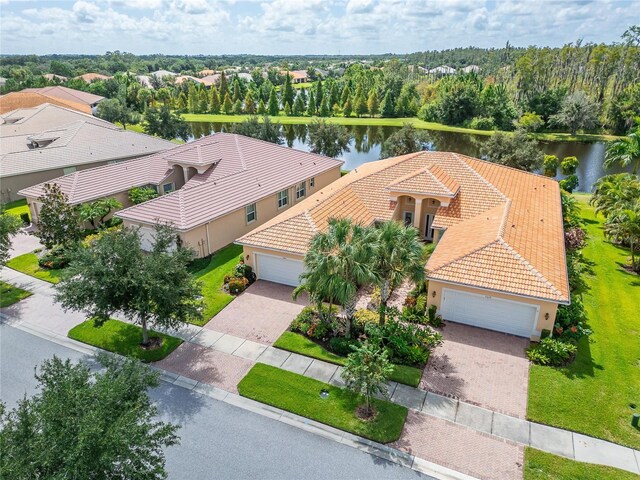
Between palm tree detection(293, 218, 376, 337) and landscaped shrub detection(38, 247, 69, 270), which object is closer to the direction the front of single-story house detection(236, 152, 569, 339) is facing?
the palm tree

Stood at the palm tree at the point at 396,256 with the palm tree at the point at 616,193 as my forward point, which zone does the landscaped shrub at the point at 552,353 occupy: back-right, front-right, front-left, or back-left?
front-right

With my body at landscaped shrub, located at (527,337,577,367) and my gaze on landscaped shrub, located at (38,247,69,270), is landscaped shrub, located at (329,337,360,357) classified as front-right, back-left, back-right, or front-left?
front-left

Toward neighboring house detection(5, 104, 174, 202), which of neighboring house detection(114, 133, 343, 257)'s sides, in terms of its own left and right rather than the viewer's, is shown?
right

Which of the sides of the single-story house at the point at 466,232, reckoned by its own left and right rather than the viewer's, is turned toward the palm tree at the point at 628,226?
left

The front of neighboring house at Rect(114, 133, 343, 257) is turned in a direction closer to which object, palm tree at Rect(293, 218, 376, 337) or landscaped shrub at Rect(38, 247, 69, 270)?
the landscaped shrub

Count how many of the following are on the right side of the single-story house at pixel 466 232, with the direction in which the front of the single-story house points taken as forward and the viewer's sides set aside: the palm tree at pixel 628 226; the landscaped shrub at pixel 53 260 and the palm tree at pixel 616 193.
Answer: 1

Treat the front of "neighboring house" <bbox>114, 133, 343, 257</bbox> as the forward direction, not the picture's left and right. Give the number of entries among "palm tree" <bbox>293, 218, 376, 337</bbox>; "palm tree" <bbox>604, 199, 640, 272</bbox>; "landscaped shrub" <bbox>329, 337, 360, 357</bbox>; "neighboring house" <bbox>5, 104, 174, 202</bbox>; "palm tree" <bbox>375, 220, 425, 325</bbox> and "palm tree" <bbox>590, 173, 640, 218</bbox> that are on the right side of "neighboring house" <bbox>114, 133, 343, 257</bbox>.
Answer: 1

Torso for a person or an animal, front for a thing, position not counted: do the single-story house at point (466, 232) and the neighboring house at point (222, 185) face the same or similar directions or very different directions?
same or similar directions

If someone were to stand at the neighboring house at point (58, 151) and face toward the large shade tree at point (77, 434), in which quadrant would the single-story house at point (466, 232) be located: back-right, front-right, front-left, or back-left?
front-left

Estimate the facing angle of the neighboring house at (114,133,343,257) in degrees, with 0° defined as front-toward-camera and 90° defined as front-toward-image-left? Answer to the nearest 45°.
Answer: approximately 45°

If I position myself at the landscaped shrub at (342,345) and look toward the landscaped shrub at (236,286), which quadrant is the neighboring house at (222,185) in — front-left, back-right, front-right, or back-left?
front-right

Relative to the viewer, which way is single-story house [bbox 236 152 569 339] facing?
toward the camera

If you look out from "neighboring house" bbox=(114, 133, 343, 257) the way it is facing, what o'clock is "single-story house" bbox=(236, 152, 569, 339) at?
The single-story house is roughly at 9 o'clock from the neighboring house.

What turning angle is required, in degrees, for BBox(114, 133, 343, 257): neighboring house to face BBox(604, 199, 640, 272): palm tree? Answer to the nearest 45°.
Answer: approximately 90° to its left

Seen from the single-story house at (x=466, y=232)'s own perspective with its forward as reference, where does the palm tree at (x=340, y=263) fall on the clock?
The palm tree is roughly at 1 o'clock from the single-story house.

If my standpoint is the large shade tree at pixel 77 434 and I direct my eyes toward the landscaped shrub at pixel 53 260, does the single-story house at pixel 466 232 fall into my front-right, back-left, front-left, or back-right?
front-right

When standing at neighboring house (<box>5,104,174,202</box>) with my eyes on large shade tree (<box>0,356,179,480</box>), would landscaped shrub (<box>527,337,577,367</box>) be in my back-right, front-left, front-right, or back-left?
front-left

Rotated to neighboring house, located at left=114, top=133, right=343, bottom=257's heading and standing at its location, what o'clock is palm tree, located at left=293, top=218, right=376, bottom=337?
The palm tree is roughly at 10 o'clock from the neighboring house.

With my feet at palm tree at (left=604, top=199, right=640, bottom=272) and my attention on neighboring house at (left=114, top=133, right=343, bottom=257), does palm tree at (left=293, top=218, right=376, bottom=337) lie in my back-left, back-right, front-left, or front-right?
front-left

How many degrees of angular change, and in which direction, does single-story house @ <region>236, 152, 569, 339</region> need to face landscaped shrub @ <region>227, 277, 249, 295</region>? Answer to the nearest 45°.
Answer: approximately 90° to its right
